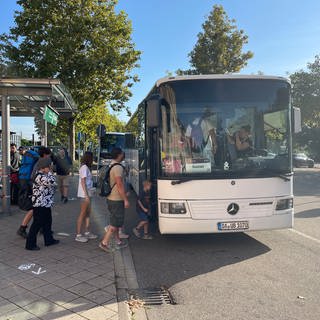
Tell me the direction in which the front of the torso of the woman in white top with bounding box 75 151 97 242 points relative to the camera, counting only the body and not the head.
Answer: to the viewer's right

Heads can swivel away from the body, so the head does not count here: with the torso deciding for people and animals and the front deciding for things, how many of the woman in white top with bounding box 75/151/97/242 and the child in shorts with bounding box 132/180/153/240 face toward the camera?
0

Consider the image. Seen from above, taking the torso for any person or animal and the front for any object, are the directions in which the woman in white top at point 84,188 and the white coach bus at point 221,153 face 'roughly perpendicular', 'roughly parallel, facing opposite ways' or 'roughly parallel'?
roughly perpendicular

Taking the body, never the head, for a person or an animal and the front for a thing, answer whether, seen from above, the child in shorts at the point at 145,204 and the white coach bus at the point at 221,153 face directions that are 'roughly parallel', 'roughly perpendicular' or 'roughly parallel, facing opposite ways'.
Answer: roughly perpendicular

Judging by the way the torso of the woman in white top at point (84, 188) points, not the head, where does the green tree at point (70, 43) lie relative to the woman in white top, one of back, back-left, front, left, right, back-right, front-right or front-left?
left

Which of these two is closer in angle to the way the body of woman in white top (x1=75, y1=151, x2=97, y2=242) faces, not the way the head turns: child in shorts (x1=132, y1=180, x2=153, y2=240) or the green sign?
the child in shorts

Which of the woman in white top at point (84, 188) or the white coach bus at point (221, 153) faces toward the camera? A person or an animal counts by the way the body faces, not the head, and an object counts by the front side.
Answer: the white coach bus

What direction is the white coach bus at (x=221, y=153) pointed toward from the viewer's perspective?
toward the camera

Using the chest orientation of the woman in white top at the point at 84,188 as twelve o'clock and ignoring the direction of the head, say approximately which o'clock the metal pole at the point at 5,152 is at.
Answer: The metal pole is roughly at 8 o'clock from the woman in white top.

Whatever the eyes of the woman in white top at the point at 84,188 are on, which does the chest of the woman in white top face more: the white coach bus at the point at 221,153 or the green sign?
the white coach bus

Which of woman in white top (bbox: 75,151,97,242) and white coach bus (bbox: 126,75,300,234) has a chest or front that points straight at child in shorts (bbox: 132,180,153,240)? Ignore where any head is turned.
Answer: the woman in white top

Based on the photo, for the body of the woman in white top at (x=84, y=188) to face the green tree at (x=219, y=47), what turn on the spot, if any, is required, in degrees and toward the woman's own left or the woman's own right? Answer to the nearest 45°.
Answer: approximately 45° to the woman's own left

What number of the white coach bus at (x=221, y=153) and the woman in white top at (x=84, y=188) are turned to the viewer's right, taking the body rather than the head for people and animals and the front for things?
1
